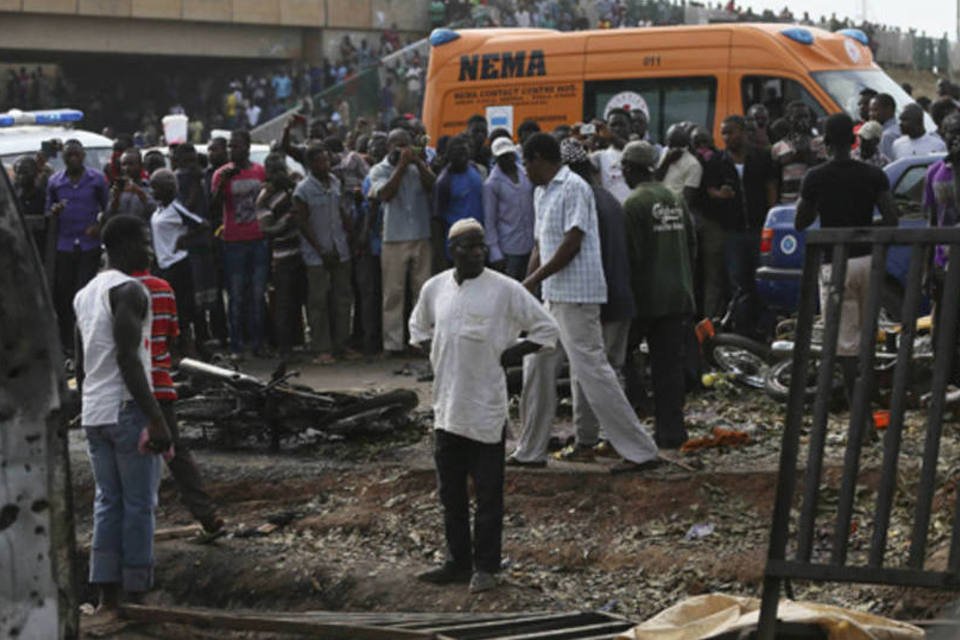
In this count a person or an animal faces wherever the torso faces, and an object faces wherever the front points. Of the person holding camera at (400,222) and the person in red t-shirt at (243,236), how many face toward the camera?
2

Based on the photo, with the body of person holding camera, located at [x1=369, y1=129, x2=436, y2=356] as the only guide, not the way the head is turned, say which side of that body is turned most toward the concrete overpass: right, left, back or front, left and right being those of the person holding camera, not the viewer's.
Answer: back

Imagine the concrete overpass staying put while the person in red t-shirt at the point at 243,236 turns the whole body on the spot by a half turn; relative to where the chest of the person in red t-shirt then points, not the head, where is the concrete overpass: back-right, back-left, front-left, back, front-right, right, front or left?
front

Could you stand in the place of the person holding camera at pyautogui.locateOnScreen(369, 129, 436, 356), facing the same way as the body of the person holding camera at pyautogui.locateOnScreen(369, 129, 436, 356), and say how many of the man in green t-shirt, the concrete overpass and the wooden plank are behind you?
1

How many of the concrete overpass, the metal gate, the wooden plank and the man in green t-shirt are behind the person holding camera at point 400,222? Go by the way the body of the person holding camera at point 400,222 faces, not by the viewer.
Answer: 1

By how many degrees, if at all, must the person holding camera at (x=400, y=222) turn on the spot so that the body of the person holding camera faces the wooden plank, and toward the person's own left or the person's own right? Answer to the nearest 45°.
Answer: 0° — they already face it

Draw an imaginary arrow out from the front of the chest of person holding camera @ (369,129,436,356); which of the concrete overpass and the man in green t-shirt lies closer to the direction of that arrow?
the man in green t-shirt

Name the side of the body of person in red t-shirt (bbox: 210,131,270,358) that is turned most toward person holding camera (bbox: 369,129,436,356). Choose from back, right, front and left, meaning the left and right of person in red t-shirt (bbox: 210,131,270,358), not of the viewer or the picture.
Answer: left

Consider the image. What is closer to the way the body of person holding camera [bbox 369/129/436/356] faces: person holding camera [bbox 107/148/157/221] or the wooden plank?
the wooden plank

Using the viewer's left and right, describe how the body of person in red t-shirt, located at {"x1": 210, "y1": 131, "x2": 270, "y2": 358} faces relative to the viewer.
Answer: facing the viewer

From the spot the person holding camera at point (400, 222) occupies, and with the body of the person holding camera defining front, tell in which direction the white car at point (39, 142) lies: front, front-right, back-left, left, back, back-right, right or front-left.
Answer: back-right

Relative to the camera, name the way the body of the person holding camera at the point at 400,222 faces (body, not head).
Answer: toward the camera

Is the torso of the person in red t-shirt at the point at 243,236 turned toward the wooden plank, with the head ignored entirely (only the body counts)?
yes
